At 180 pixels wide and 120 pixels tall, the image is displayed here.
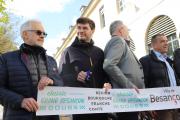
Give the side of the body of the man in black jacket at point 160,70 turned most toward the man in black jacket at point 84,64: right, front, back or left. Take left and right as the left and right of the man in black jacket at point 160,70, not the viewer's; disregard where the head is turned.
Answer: right

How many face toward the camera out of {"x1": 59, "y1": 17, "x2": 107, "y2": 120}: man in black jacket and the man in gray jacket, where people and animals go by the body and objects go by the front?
1

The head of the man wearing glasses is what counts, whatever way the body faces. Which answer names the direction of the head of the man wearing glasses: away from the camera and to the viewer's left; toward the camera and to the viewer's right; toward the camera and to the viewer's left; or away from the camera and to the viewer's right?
toward the camera and to the viewer's right

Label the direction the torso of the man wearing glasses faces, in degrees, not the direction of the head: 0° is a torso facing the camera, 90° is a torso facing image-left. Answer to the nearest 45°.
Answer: approximately 315°

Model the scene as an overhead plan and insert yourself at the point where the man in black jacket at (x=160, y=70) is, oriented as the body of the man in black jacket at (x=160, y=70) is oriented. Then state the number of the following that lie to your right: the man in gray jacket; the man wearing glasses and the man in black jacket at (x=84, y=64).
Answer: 3

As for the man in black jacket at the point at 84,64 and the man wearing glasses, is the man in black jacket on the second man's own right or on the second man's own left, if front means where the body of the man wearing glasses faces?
on the second man's own left

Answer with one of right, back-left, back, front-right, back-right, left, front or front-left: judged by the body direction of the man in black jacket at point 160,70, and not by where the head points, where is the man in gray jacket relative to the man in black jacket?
right

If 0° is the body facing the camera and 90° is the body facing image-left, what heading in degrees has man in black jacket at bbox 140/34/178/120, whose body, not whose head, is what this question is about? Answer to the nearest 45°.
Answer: approximately 315°
